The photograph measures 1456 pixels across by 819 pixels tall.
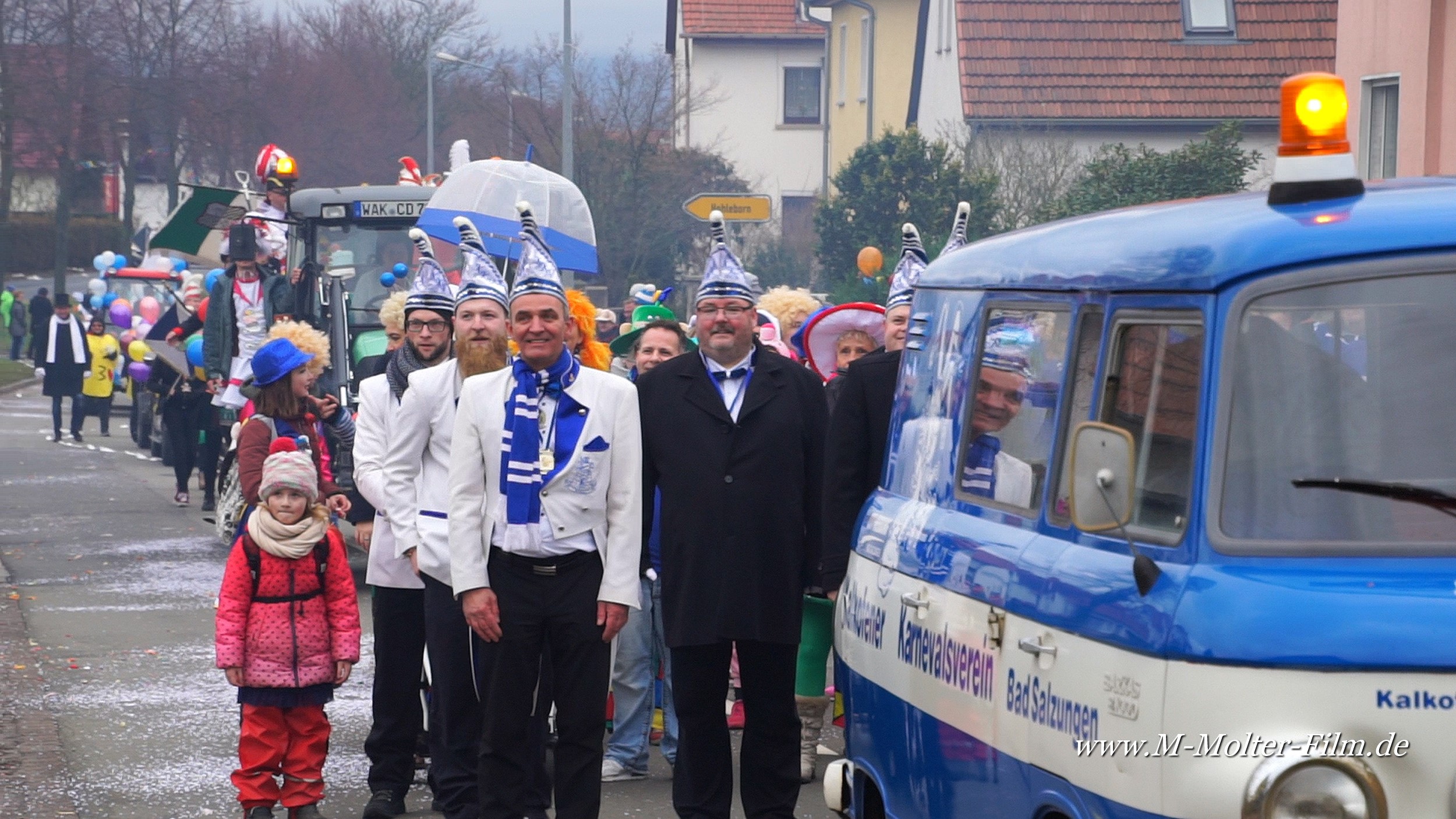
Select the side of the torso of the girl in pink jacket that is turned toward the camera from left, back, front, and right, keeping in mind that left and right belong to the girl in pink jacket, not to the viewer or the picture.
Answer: front

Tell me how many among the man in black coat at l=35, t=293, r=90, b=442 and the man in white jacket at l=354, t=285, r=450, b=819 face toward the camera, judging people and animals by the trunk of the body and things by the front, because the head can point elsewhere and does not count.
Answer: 2

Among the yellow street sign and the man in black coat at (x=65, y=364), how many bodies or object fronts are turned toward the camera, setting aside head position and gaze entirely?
2

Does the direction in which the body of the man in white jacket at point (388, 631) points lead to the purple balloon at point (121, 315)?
no

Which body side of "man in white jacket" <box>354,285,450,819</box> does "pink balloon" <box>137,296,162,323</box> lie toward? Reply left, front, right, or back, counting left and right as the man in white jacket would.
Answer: back

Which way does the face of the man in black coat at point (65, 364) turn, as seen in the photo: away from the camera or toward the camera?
toward the camera

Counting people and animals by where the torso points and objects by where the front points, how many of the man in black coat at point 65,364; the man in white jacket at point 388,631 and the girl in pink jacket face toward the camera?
3

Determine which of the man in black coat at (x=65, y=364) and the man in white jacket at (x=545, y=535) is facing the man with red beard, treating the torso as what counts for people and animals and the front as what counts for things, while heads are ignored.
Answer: the man in black coat

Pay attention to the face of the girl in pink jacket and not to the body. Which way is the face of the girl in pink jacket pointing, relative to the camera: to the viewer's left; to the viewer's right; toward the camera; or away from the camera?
toward the camera

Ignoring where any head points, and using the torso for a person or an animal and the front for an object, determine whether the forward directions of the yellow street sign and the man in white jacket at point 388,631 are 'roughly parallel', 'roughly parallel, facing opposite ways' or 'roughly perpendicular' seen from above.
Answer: roughly parallel

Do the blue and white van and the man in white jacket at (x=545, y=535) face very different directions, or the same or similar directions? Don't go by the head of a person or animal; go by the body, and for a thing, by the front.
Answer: same or similar directions

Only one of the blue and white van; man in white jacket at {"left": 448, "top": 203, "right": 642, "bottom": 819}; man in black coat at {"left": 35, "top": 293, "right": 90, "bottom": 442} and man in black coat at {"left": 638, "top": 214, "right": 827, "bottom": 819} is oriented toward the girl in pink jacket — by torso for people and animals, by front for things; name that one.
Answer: man in black coat at {"left": 35, "top": 293, "right": 90, "bottom": 442}

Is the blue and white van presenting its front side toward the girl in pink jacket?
no

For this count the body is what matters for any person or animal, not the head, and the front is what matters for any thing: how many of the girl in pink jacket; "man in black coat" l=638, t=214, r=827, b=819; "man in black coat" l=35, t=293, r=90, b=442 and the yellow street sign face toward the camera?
4

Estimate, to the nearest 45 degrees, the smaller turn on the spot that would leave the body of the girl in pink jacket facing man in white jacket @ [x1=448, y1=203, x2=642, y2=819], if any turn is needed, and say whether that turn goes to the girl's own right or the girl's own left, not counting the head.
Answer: approximately 45° to the girl's own left

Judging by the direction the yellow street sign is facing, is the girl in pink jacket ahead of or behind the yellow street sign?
ahead

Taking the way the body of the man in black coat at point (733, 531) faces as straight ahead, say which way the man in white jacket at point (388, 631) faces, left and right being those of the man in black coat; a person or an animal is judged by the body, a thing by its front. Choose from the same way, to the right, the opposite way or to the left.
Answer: the same way

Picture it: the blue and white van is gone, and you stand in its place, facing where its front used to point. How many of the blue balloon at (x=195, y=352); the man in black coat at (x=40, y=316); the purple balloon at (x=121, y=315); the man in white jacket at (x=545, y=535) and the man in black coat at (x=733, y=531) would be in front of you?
0

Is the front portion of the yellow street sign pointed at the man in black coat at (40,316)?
no

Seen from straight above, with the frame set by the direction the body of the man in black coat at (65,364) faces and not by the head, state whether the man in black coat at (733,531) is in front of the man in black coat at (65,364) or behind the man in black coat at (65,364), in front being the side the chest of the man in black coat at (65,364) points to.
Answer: in front

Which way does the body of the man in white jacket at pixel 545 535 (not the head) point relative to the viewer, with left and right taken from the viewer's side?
facing the viewer
